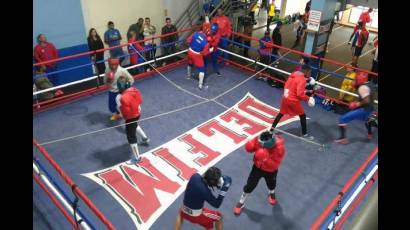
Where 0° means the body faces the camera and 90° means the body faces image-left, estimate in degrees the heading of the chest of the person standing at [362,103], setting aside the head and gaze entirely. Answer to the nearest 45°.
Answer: approximately 90°

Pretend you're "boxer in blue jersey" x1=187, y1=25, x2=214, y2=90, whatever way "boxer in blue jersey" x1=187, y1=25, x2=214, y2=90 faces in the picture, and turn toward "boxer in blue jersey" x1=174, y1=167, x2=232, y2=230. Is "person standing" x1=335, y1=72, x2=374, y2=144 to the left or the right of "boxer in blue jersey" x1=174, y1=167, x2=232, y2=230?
left

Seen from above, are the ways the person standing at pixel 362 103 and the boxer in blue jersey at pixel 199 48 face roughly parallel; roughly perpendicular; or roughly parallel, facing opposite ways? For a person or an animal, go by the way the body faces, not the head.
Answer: roughly perpendicular

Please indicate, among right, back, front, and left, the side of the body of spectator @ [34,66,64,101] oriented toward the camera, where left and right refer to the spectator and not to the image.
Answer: right

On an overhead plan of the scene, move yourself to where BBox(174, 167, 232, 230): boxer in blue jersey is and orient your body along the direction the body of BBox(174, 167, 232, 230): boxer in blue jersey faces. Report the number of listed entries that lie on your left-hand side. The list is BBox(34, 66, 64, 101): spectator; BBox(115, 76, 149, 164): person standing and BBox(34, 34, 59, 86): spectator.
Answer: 3

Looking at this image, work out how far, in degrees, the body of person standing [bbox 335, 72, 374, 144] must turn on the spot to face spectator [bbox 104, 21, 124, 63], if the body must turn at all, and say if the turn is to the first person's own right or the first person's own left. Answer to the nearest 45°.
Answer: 0° — they already face them

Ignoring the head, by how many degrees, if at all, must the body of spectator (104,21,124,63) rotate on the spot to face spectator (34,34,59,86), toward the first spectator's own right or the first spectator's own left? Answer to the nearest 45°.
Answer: approximately 90° to the first spectator's own right

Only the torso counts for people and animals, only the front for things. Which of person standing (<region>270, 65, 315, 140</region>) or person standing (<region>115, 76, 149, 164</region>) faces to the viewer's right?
person standing (<region>270, 65, 315, 140</region>)

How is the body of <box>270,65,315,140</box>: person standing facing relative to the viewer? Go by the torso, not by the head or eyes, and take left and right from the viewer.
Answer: facing to the right of the viewer
